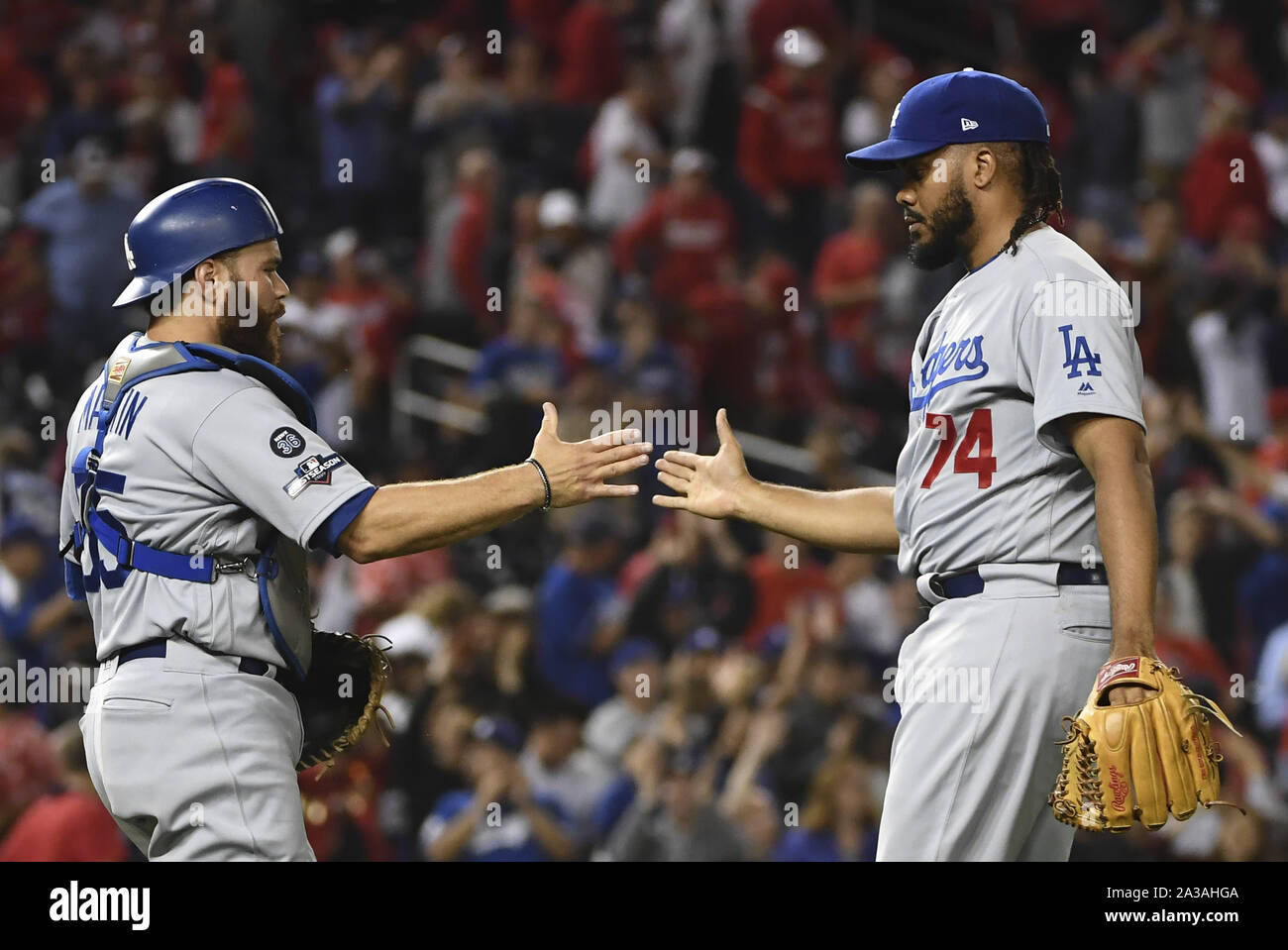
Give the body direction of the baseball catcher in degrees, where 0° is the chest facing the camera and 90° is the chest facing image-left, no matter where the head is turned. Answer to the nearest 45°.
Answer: approximately 225°

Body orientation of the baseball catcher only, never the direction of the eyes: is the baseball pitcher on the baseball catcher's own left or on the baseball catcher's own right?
on the baseball catcher's own right
